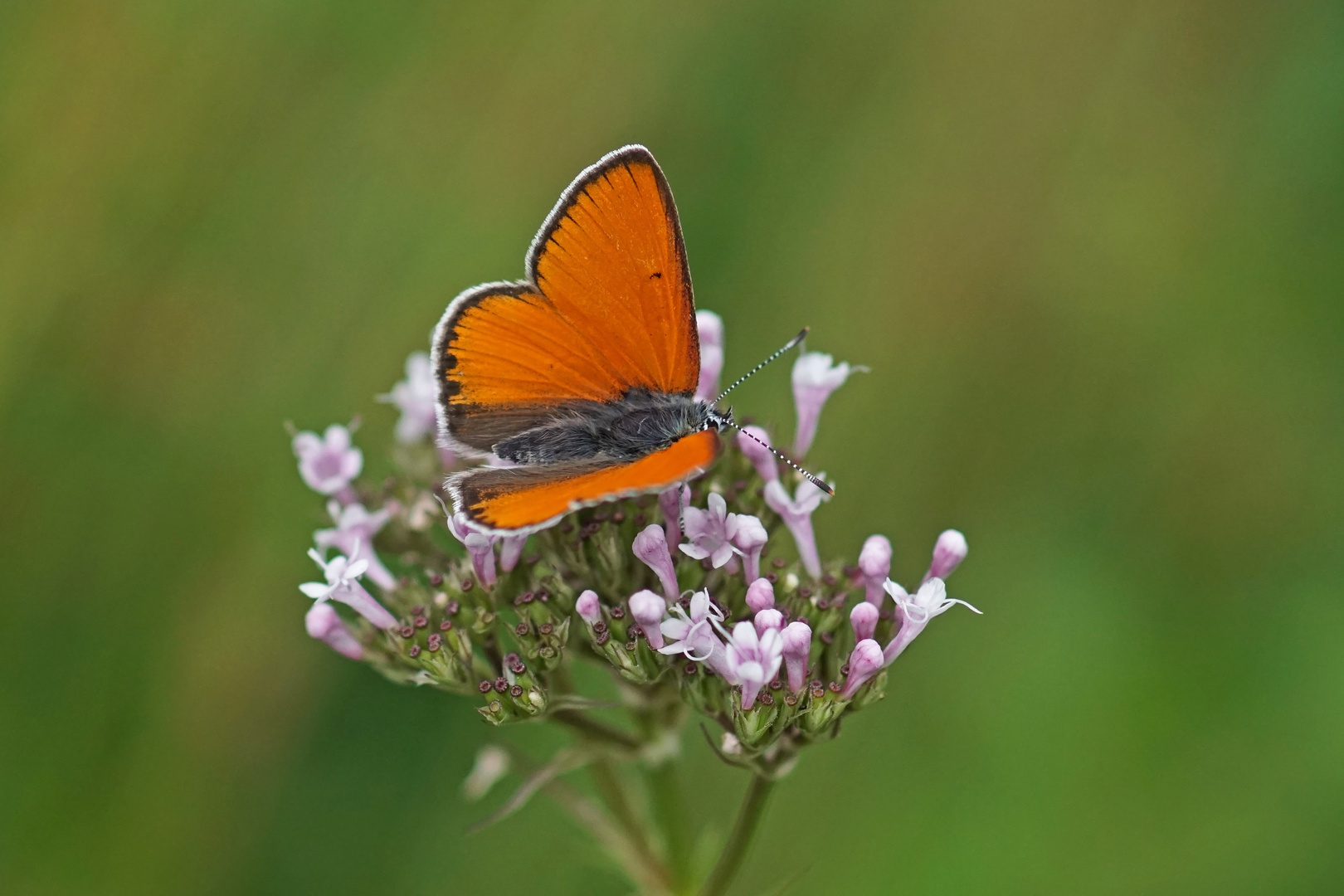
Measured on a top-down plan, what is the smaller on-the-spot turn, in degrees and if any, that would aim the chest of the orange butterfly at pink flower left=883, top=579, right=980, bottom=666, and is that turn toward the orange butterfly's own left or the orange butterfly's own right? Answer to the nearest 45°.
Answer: approximately 45° to the orange butterfly's own right

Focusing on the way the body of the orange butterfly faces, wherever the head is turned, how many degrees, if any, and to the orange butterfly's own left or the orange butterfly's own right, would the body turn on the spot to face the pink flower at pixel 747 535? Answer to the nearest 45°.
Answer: approximately 45° to the orange butterfly's own right

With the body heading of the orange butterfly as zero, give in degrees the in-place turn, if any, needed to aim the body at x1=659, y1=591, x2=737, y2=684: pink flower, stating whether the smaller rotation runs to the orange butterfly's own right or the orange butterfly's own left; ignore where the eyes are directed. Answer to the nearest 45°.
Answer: approximately 45° to the orange butterfly's own right

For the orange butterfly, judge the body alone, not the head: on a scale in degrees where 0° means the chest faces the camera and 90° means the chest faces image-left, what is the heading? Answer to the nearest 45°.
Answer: approximately 270°

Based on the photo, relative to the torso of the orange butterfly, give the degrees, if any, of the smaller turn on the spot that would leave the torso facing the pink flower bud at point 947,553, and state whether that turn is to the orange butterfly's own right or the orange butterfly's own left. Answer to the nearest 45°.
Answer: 0° — it already faces it

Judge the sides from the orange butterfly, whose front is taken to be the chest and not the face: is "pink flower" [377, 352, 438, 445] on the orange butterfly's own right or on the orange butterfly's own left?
on the orange butterfly's own left

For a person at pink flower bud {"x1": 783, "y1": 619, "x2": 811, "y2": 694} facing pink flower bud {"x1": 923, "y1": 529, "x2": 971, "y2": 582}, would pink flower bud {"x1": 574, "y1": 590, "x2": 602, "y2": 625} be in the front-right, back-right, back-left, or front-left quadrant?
back-left
